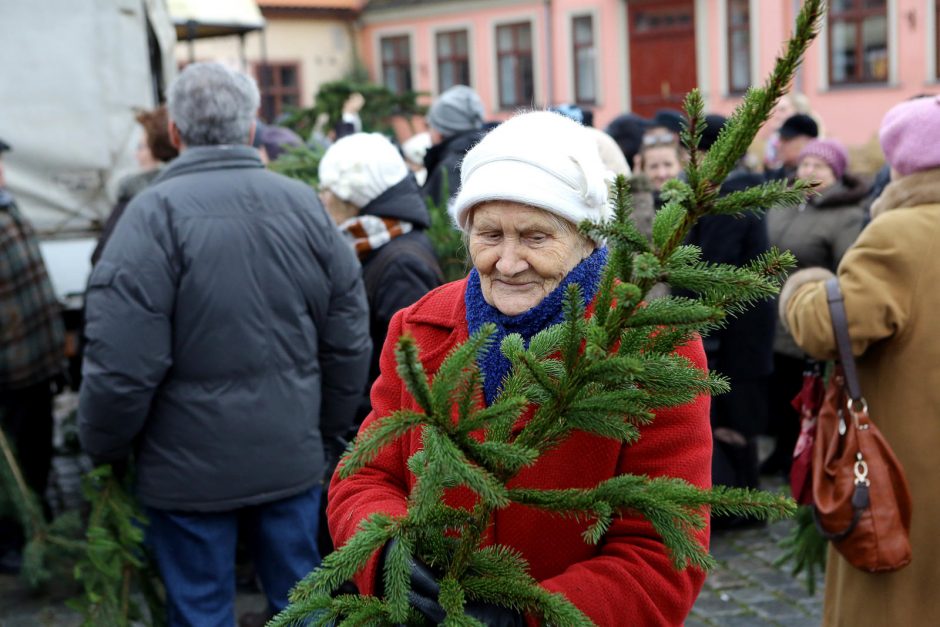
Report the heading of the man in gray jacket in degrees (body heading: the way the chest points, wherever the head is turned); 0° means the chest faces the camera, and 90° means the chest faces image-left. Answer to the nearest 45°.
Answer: approximately 180°

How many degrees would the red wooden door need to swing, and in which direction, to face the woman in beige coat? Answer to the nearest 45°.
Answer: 0° — it already faces them

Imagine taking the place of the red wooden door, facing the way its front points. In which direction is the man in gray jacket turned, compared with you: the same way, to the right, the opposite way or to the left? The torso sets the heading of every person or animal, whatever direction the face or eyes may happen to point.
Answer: the opposite way

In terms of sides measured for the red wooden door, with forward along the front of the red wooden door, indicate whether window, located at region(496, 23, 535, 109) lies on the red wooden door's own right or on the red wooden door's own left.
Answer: on the red wooden door's own right

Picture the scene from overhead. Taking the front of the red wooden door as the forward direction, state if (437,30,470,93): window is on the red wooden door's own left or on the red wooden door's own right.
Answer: on the red wooden door's own right

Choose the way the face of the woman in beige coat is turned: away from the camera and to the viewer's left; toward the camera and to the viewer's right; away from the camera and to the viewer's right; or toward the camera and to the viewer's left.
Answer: away from the camera and to the viewer's left

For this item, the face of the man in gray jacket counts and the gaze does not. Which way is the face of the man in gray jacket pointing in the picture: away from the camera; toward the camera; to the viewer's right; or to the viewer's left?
away from the camera

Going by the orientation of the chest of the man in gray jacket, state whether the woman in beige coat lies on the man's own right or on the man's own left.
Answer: on the man's own right
